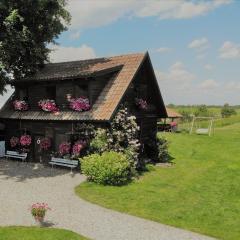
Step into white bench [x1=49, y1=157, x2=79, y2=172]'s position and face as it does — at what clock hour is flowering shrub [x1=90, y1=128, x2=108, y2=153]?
The flowering shrub is roughly at 9 o'clock from the white bench.

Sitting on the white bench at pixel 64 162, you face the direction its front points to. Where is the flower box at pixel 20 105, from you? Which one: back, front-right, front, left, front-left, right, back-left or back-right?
right

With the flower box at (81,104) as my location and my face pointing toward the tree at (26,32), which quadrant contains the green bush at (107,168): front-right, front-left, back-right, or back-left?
back-left

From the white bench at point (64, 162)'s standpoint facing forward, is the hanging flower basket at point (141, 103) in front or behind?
behind

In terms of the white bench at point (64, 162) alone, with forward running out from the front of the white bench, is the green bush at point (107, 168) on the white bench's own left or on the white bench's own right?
on the white bench's own left

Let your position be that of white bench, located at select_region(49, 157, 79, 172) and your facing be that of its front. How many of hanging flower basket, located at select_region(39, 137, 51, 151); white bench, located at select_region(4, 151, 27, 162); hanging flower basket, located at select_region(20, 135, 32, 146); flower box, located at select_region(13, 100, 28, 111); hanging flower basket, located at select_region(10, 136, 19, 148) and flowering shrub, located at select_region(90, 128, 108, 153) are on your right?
5

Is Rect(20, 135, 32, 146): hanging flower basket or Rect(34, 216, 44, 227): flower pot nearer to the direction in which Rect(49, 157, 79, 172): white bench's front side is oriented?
the flower pot

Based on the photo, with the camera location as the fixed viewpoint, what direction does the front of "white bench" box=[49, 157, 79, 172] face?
facing the viewer and to the left of the viewer

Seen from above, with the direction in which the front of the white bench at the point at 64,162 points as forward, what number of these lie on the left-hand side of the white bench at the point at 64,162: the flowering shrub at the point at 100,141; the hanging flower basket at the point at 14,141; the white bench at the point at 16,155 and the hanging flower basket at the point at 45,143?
1

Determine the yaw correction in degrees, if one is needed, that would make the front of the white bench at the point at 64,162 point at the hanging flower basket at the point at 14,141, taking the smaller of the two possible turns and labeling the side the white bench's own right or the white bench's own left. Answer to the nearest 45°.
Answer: approximately 90° to the white bench's own right
